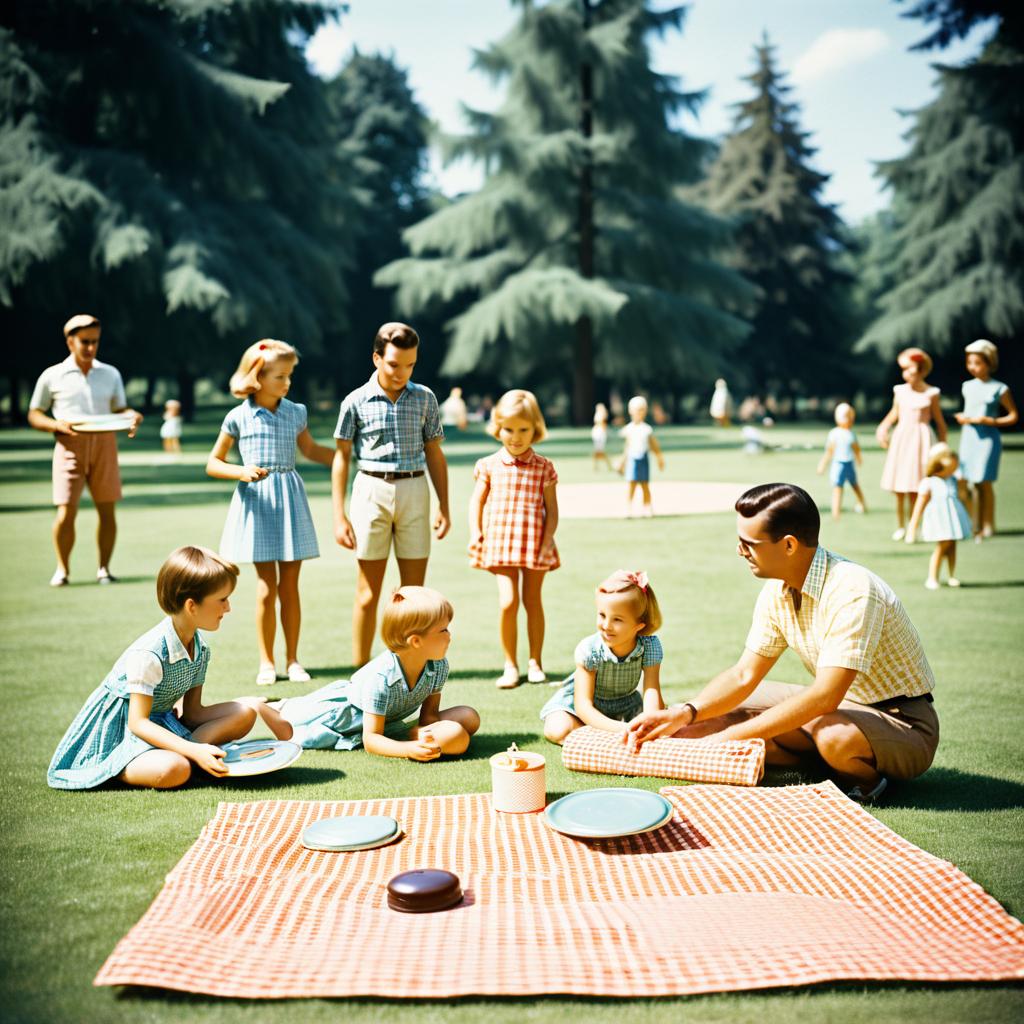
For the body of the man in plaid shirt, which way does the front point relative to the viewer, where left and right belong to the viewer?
facing to the left of the viewer

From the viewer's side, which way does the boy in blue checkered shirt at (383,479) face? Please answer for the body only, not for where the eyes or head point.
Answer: toward the camera

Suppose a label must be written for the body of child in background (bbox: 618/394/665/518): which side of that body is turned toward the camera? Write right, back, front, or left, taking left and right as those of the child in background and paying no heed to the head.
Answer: front

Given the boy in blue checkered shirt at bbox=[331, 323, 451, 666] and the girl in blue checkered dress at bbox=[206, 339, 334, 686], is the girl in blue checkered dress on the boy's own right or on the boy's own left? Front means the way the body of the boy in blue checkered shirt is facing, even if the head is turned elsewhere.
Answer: on the boy's own right

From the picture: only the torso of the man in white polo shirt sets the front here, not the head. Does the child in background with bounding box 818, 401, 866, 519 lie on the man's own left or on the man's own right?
on the man's own left

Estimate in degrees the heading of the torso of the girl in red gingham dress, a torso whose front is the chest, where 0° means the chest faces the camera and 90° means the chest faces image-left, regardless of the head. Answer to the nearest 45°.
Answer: approximately 0°

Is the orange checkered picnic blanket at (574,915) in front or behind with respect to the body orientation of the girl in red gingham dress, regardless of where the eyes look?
in front

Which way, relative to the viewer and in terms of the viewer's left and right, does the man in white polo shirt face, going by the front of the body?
facing the viewer

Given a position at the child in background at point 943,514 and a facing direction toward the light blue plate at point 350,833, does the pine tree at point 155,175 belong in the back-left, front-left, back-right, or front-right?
back-right

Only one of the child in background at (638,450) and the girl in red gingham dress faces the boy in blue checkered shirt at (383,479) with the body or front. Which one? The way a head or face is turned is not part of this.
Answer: the child in background

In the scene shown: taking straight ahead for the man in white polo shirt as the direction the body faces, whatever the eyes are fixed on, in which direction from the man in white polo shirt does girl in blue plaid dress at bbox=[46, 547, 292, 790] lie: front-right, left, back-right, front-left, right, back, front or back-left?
front

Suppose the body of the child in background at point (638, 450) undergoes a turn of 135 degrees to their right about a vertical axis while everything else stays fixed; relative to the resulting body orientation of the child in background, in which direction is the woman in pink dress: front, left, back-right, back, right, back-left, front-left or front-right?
back

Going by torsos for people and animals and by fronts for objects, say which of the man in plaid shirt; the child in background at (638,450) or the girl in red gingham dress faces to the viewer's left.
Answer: the man in plaid shirt

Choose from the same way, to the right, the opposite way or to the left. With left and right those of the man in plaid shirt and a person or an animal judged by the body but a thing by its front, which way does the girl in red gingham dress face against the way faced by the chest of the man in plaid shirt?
to the left
